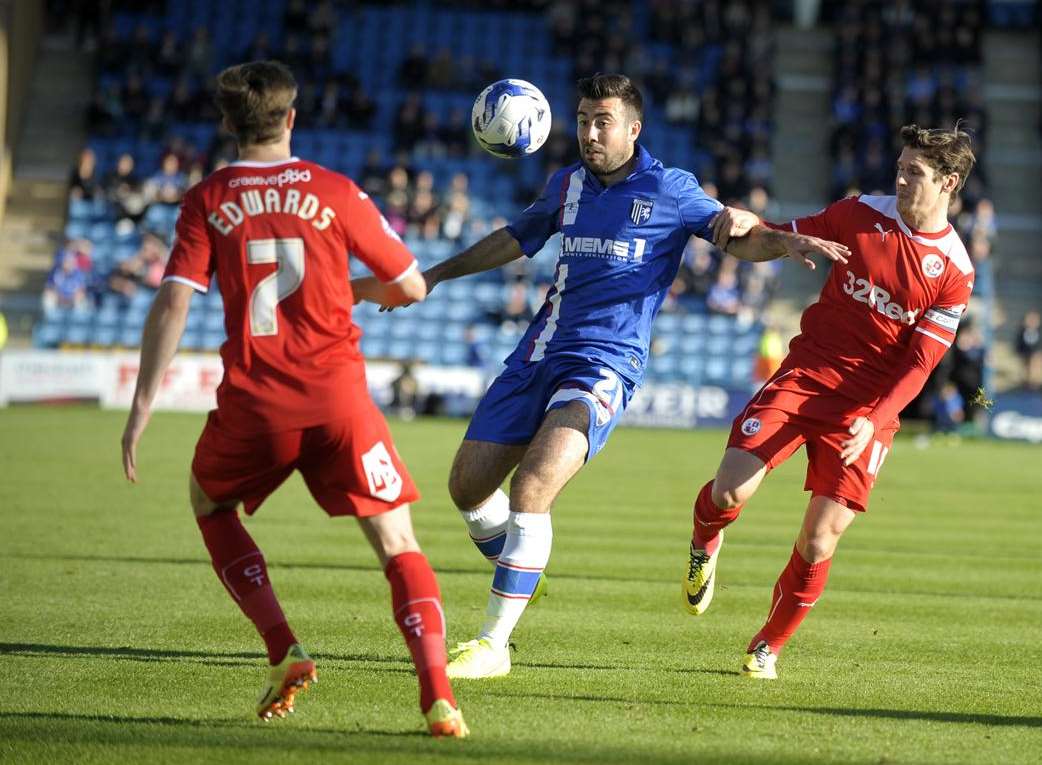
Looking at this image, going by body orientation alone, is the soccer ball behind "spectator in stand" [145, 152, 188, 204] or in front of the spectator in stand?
in front

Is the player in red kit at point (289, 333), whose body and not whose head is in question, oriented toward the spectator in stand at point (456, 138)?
yes

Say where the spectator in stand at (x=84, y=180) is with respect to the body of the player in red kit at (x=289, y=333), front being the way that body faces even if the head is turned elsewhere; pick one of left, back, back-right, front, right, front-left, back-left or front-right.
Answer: front

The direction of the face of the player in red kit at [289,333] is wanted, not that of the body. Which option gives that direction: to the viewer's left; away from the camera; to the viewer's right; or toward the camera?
away from the camera

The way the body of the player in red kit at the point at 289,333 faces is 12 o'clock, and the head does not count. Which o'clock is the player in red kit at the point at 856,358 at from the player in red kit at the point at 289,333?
the player in red kit at the point at 856,358 is roughly at 2 o'clock from the player in red kit at the point at 289,333.

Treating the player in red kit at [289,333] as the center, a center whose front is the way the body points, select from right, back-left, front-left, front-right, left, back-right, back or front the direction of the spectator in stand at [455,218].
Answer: front

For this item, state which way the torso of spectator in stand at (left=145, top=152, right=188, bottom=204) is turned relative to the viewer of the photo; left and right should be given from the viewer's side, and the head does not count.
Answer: facing the viewer

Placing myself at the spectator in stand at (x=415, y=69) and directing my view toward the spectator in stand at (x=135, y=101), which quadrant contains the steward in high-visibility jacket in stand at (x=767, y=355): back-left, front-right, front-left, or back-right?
back-left

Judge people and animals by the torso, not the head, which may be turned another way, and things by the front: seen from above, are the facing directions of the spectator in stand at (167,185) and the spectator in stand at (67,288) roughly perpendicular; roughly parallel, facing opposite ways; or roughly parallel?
roughly parallel

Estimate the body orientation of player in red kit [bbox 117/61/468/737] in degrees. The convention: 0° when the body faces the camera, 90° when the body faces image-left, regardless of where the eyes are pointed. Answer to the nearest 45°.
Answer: approximately 180°

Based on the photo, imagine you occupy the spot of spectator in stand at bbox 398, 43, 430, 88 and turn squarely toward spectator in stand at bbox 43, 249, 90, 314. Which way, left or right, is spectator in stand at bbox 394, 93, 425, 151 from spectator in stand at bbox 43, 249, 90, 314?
left

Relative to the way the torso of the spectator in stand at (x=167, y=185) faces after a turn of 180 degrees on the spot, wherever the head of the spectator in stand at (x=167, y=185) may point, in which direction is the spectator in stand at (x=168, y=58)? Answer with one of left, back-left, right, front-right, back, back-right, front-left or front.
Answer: front

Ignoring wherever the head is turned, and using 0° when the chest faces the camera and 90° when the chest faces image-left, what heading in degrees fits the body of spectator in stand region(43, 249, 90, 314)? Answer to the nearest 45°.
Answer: approximately 0°

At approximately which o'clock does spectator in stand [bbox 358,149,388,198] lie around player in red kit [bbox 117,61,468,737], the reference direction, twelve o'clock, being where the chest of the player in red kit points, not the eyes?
The spectator in stand is roughly at 12 o'clock from the player in red kit.

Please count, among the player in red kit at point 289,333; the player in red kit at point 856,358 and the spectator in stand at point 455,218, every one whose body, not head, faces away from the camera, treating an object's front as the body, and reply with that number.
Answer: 1

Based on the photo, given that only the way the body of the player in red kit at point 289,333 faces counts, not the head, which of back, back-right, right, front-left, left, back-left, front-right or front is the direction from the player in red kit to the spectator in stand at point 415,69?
front

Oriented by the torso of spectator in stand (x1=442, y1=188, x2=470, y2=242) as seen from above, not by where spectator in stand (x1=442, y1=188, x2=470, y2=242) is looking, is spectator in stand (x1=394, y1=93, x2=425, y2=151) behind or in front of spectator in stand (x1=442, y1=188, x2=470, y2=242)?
behind
